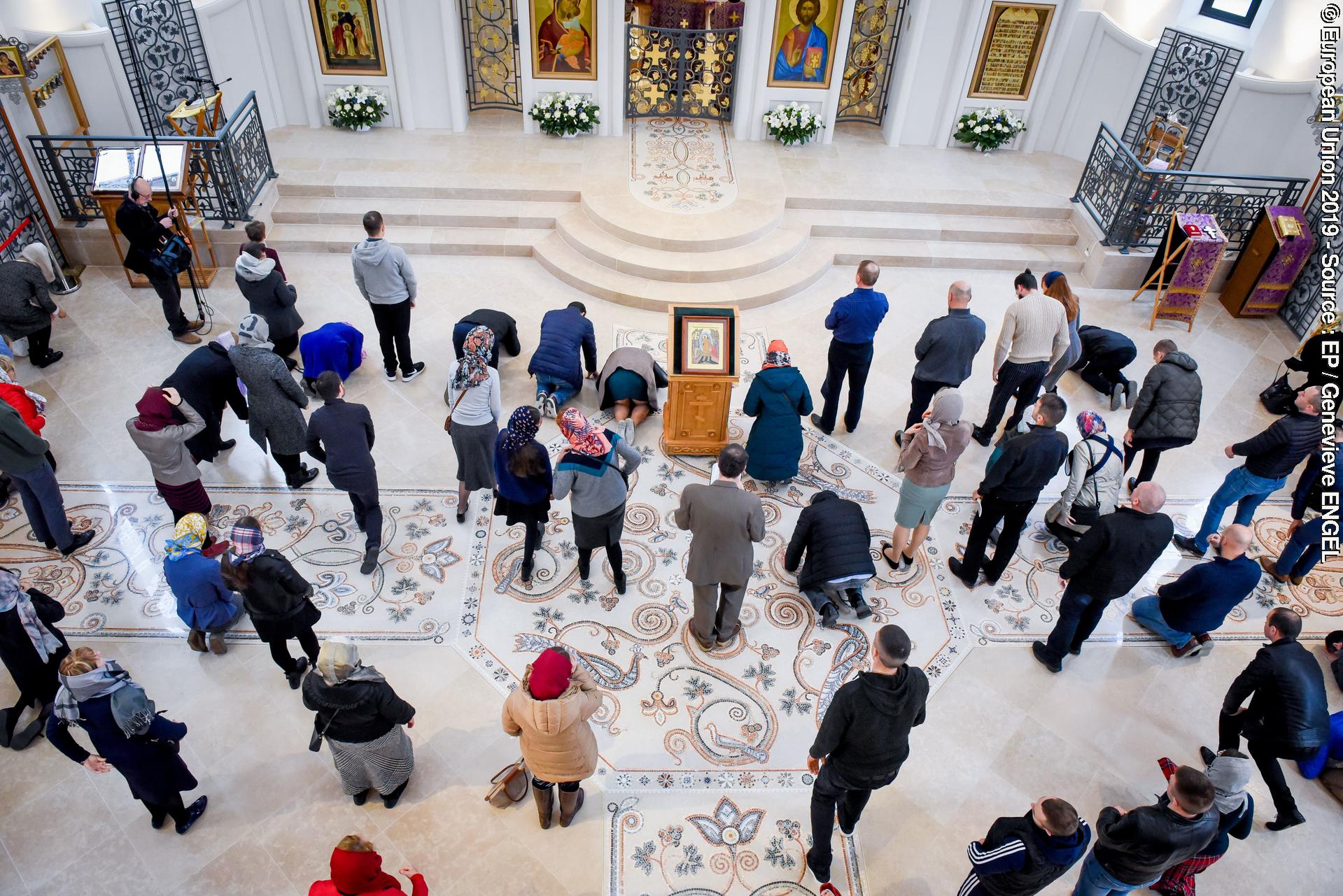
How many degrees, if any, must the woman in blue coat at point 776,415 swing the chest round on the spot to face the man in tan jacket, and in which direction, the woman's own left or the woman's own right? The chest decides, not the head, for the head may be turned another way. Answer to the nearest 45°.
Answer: approximately 180°

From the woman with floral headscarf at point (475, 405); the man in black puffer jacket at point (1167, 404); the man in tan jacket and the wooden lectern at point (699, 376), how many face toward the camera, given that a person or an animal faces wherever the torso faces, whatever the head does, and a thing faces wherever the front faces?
1

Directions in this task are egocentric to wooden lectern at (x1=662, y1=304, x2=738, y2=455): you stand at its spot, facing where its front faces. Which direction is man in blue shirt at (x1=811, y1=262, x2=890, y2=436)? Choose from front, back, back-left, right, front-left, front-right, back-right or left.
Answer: left

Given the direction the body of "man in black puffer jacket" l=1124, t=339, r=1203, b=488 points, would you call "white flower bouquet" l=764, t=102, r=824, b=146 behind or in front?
in front

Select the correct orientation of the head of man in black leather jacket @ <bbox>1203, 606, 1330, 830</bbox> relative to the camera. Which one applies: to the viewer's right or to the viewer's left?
to the viewer's left

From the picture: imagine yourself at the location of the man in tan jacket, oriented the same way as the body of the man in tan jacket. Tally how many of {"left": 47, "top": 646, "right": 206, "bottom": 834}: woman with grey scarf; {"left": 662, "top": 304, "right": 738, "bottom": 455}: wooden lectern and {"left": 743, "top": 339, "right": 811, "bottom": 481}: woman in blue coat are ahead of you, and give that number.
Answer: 2

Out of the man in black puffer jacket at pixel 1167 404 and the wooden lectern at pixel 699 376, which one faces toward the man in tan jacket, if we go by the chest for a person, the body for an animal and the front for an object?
the wooden lectern

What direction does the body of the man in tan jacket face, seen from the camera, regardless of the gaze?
away from the camera

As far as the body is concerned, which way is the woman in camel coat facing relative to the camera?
away from the camera

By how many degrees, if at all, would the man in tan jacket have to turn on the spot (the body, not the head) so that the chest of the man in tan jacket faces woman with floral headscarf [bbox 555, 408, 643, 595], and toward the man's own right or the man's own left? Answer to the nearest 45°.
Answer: approximately 90° to the man's own left

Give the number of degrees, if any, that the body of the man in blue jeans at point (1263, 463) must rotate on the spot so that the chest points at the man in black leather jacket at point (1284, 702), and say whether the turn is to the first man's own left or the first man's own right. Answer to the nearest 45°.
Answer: approximately 135° to the first man's own left

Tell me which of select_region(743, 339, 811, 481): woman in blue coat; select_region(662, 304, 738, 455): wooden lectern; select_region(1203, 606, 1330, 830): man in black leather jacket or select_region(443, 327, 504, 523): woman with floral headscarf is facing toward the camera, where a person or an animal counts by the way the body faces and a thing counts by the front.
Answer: the wooden lectern

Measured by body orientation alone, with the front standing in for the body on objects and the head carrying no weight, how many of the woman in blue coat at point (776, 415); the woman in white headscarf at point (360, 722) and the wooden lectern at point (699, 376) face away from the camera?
2

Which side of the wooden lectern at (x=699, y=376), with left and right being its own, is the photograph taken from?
front

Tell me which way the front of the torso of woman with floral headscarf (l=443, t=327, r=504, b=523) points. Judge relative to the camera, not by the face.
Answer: away from the camera

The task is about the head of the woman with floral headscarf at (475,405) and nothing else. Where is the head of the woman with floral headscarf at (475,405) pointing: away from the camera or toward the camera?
away from the camera

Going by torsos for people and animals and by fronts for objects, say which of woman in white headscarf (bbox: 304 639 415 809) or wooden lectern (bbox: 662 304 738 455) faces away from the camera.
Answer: the woman in white headscarf

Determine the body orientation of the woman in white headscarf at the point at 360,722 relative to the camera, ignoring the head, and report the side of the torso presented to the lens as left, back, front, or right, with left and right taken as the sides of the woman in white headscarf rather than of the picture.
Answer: back

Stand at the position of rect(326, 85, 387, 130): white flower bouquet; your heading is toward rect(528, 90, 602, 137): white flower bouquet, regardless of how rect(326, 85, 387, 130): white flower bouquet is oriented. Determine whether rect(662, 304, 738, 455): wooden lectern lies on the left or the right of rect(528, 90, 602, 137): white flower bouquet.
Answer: right

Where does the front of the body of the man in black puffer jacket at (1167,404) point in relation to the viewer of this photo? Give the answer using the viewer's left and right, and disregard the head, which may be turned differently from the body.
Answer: facing away from the viewer and to the left of the viewer
